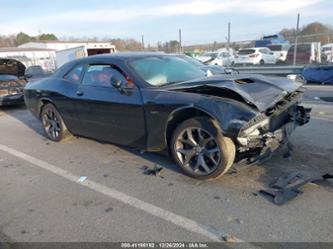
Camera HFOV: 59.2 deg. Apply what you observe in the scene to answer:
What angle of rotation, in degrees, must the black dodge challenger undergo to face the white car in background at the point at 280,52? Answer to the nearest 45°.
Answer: approximately 90° to its left

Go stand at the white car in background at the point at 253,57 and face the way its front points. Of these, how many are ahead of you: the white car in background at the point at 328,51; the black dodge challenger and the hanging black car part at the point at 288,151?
1

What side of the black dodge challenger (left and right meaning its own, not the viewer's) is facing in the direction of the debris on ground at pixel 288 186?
front
